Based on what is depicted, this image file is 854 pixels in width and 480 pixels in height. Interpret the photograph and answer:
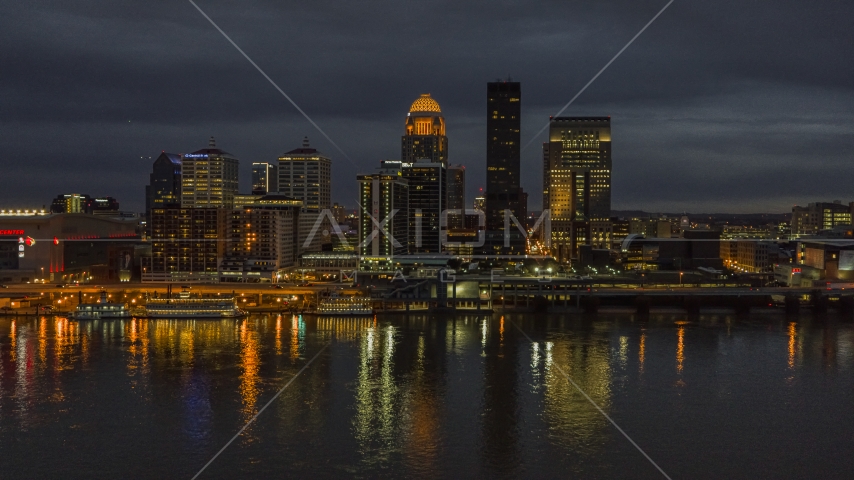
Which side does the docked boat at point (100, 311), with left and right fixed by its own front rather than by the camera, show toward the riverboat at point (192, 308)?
back

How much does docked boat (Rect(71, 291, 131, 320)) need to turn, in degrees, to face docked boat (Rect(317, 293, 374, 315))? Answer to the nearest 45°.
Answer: approximately 180°

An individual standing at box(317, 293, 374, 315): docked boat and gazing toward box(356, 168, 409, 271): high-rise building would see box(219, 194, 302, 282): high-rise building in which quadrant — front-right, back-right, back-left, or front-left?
front-left

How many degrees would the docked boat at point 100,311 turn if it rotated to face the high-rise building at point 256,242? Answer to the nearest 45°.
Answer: approximately 135° to its right

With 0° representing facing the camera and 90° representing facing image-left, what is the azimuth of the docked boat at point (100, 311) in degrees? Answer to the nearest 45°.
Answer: approximately 90°

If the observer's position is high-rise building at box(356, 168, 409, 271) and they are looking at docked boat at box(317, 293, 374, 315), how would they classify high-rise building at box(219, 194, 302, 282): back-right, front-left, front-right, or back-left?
front-right

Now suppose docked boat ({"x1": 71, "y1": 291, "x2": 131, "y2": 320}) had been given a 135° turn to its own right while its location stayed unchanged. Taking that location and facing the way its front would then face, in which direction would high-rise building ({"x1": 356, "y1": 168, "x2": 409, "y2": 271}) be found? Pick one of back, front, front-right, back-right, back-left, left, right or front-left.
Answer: front

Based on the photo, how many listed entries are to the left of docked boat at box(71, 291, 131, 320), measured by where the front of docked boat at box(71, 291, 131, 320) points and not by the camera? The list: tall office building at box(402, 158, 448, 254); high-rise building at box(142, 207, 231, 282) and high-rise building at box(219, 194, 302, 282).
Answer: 0
